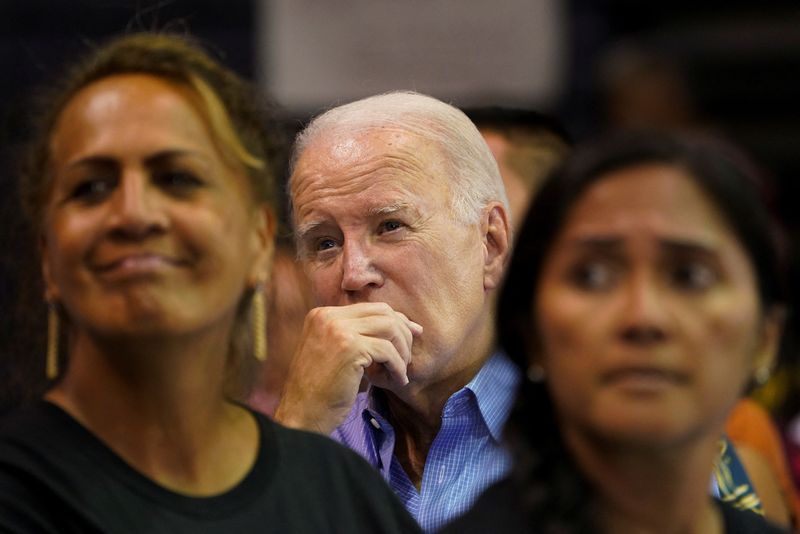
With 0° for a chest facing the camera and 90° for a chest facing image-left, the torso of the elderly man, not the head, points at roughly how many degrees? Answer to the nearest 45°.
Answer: approximately 45°

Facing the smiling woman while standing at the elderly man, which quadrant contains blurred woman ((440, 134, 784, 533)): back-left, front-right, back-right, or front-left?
front-left

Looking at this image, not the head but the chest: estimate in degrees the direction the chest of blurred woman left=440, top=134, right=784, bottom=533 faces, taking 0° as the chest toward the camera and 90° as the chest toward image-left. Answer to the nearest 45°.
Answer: approximately 0°

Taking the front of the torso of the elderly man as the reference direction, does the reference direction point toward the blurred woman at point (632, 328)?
no

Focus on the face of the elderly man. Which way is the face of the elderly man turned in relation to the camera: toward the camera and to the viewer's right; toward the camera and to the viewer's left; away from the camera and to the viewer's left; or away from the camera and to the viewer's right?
toward the camera and to the viewer's left

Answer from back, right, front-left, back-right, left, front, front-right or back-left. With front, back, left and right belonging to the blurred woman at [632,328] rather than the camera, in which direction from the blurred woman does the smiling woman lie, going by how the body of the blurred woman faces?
right

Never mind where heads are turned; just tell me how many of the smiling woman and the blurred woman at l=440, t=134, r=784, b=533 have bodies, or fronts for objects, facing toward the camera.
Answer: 2

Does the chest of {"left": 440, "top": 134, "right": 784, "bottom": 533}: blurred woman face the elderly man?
no

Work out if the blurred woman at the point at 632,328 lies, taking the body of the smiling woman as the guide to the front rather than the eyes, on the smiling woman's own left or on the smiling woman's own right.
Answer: on the smiling woman's own left

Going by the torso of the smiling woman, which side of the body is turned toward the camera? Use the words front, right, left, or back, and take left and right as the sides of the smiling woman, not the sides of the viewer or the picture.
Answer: front

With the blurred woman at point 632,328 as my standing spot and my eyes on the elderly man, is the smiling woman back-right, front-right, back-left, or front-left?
front-left

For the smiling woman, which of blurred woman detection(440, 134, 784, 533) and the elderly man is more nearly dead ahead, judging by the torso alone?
the blurred woman
